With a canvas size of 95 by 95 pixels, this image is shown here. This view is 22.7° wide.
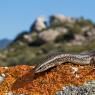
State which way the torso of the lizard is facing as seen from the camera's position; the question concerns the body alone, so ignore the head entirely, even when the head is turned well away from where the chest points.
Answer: to the viewer's left
